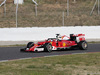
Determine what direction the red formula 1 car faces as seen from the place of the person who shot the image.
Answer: facing the viewer and to the left of the viewer
